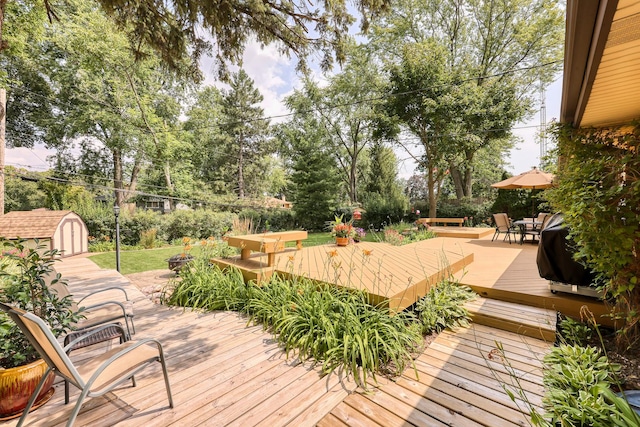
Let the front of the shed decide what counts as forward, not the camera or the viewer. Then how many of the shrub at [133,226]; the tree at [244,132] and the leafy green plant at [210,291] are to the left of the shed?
2

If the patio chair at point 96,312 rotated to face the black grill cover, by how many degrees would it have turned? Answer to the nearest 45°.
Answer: approximately 45° to its right

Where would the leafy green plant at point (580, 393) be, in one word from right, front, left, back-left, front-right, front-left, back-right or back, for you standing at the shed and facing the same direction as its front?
front-right

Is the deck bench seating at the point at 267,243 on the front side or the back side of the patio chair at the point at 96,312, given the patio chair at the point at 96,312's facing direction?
on the front side

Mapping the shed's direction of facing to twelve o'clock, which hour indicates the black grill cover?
The black grill cover is roughly at 1 o'clock from the shed.

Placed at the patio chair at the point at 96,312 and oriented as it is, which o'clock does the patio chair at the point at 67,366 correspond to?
the patio chair at the point at 67,366 is roughly at 3 o'clock from the patio chair at the point at 96,312.

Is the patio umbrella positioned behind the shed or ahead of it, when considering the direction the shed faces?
ahead

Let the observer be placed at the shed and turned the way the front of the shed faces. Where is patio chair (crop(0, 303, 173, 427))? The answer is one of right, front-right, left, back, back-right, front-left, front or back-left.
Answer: front-right

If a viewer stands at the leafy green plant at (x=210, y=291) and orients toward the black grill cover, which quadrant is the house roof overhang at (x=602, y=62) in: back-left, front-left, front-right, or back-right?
front-right

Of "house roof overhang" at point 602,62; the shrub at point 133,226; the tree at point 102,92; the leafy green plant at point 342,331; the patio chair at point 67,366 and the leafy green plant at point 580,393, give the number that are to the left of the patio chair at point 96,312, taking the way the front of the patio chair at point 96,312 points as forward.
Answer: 2

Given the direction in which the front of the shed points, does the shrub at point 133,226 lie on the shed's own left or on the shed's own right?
on the shed's own left

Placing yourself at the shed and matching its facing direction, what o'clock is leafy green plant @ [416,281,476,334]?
The leafy green plant is roughly at 1 o'clock from the shed.

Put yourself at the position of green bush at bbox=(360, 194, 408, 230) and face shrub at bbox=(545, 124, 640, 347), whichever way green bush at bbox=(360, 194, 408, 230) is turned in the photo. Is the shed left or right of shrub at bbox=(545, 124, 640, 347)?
right

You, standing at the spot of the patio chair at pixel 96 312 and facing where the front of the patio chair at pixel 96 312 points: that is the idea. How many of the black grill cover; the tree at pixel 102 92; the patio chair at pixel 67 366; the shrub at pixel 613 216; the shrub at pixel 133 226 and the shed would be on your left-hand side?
3

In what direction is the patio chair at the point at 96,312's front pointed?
to the viewer's right

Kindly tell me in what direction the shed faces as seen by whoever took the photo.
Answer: facing the viewer and to the right of the viewer

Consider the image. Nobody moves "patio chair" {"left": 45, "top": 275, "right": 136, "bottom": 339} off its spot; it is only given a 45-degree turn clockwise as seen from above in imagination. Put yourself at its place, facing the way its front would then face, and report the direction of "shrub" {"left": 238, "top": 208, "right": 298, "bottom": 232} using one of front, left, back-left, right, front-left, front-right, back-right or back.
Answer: left
